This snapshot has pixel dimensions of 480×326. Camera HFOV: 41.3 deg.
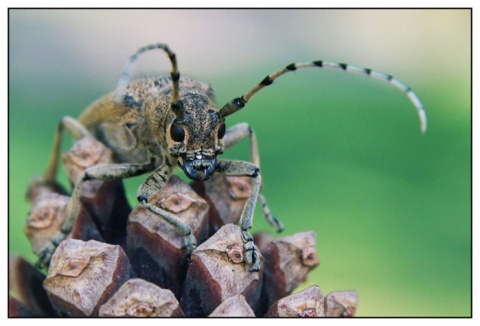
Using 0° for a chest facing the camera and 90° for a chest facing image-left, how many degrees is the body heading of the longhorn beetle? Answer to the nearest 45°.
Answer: approximately 315°
